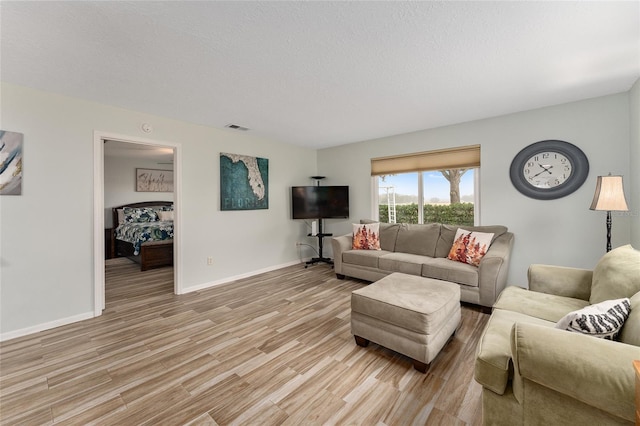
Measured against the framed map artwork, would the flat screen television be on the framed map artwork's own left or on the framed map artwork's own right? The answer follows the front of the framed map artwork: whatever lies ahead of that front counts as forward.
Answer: on the framed map artwork's own left

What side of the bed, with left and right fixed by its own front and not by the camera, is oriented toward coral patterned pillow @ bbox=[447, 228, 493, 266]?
front

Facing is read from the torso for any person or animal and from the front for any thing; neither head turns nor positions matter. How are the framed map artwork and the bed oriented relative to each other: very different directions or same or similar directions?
same or similar directions

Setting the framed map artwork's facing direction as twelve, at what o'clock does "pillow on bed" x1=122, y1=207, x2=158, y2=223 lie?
The pillow on bed is roughly at 6 o'clock from the framed map artwork.

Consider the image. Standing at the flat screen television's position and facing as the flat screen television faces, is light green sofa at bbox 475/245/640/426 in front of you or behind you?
in front

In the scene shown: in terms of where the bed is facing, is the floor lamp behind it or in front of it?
in front

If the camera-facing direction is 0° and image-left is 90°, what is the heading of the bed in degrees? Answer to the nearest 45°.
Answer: approximately 315°

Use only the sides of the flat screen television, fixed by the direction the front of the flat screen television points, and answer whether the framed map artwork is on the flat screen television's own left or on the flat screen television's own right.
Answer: on the flat screen television's own right

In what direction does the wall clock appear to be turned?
toward the camera

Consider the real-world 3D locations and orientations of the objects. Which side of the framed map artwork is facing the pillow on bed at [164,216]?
back

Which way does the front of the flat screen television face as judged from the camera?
facing the viewer

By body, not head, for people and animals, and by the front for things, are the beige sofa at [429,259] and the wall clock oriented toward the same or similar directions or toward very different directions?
same or similar directions

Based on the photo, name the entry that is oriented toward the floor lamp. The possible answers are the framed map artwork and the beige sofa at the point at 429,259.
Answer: the framed map artwork

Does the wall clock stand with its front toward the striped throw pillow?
yes
